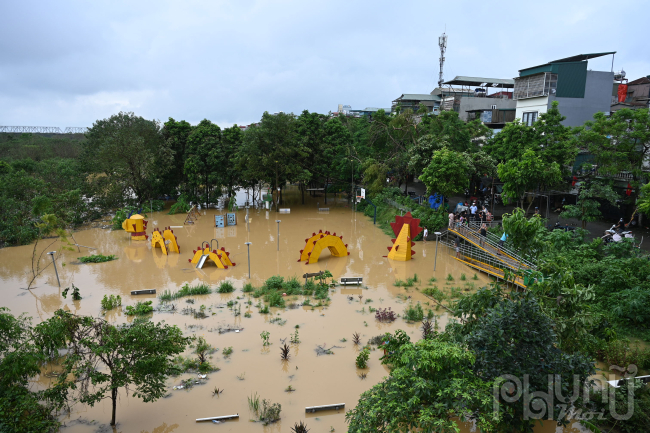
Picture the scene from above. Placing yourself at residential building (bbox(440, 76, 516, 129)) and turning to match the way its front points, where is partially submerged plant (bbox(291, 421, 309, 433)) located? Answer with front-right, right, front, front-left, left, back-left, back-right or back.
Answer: front-left

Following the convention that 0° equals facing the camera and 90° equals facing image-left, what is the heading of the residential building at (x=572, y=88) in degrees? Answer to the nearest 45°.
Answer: approximately 45°

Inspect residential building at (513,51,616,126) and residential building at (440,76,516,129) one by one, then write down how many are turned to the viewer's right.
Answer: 0

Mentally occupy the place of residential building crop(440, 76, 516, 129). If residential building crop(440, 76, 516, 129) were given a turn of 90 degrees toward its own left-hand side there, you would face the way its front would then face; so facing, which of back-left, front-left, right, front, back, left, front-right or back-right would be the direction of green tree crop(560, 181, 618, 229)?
front-right

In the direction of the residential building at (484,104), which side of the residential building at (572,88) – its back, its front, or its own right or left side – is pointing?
right

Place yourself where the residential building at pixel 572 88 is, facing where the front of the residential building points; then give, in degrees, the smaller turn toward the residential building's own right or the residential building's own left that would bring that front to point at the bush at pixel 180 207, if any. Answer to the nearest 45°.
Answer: approximately 45° to the residential building's own right

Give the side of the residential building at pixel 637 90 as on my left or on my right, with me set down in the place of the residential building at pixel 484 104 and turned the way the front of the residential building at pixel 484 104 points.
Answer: on my left

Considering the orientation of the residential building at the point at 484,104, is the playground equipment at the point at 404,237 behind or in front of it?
in front

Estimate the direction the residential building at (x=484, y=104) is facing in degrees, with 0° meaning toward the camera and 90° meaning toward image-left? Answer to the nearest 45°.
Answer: approximately 45°

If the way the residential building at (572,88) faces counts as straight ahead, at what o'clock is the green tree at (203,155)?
The green tree is roughly at 1 o'clock from the residential building.

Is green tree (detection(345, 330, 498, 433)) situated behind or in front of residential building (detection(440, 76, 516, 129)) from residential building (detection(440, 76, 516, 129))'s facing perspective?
in front

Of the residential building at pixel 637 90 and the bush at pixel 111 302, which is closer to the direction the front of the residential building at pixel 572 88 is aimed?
the bush
